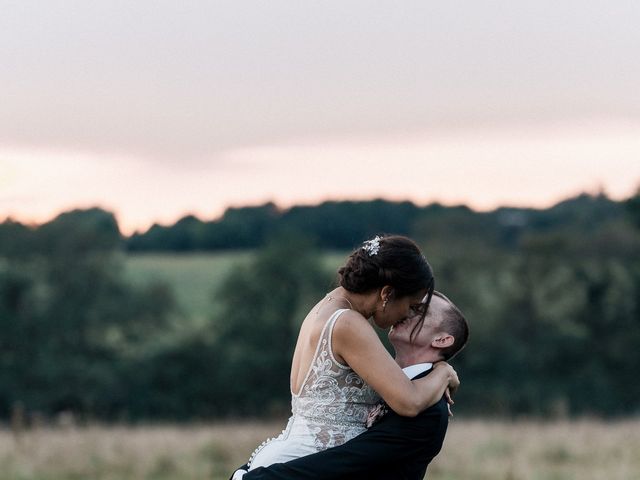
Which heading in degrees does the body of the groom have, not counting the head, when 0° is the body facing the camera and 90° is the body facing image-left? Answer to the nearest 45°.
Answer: approximately 90°

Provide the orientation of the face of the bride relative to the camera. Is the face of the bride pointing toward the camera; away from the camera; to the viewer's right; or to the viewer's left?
to the viewer's right

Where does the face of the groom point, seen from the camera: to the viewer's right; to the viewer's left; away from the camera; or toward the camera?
to the viewer's left
